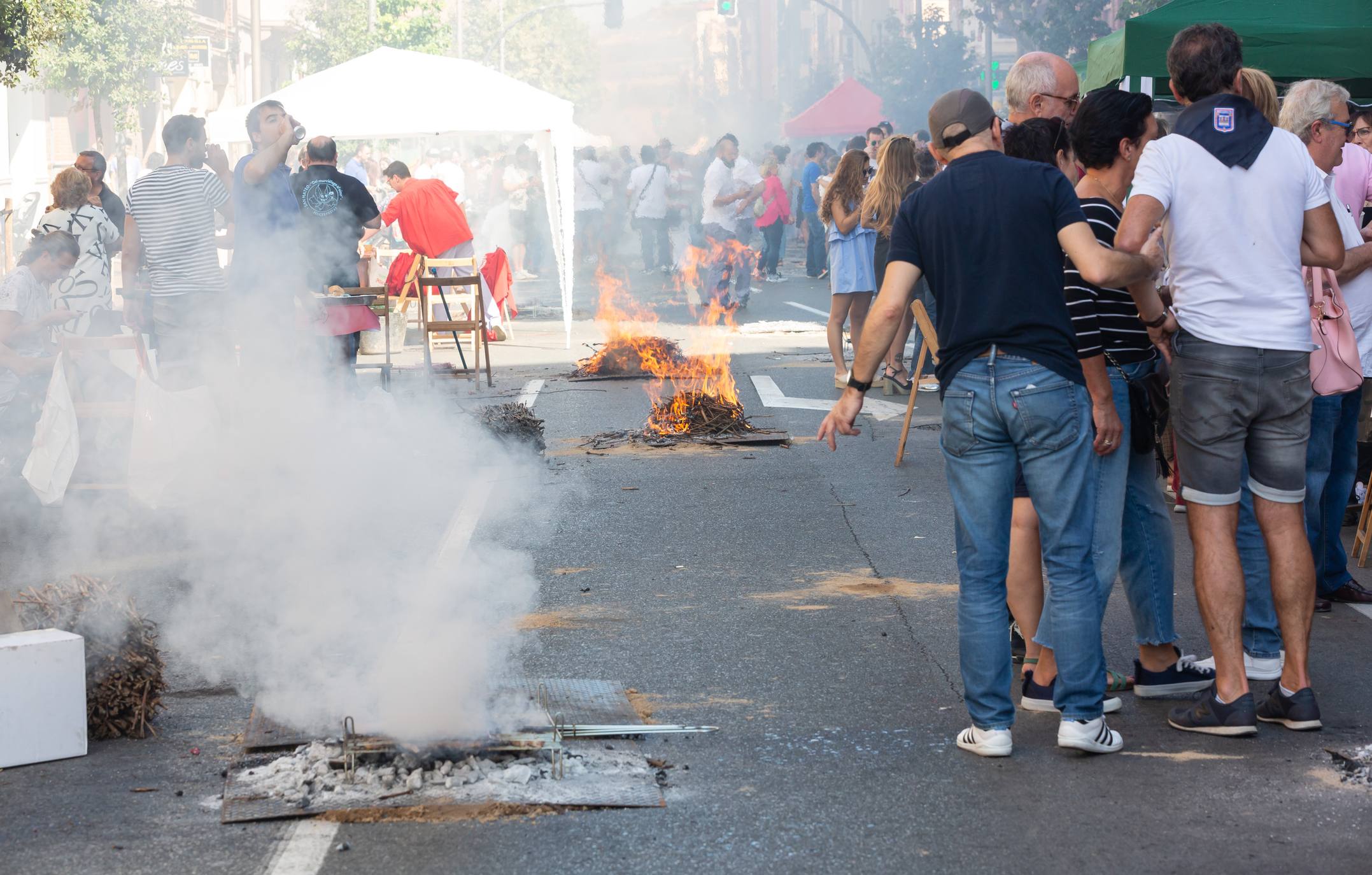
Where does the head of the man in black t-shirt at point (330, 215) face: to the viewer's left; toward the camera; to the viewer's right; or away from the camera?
away from the camera

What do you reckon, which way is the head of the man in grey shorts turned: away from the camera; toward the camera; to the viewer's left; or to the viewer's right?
away from the camera

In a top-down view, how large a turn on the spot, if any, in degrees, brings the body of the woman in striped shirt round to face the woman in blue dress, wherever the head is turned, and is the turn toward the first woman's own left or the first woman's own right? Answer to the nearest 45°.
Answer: approximately 90° to the first woman's own left

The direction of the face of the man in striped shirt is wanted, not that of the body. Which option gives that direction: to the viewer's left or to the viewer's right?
to the viewer's right
